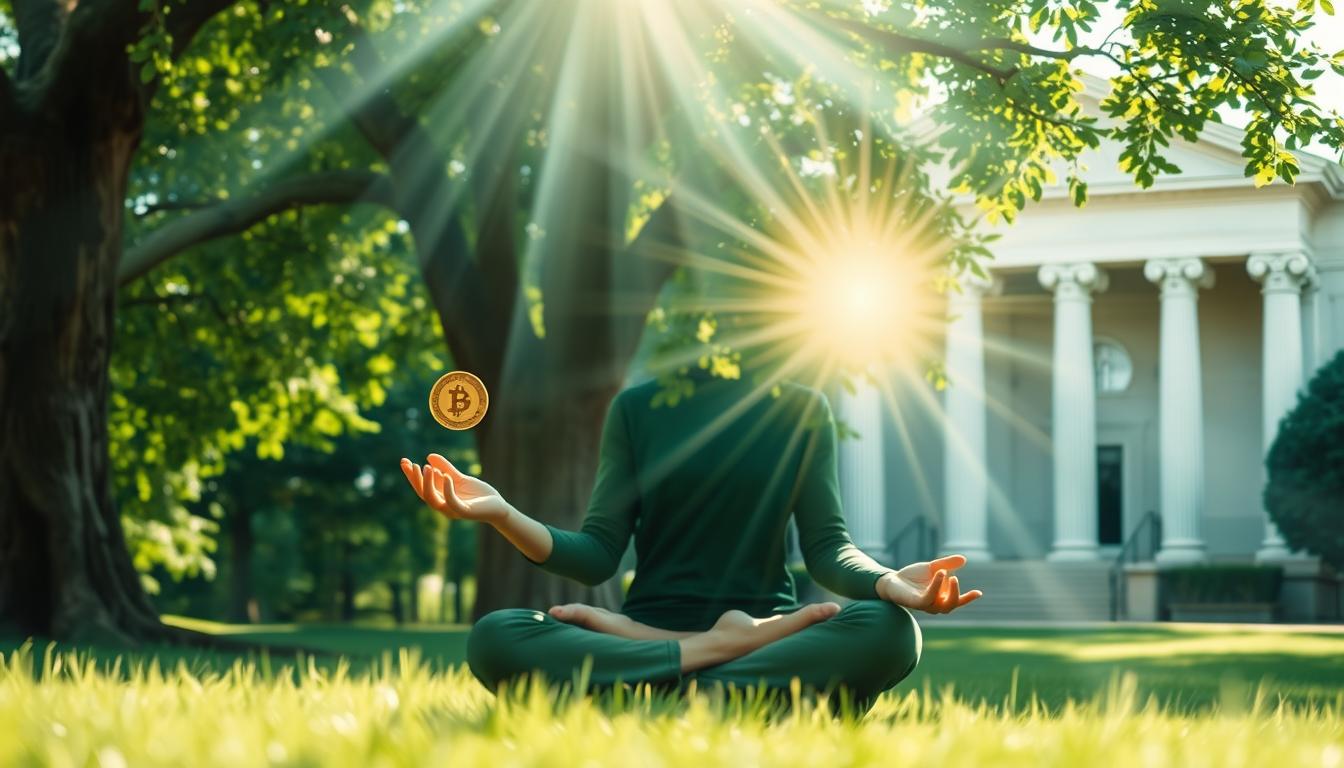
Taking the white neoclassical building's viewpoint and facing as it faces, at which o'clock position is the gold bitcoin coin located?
The gold bitcoin coin is roughly at 12 o'clock from the white neoclassical building.

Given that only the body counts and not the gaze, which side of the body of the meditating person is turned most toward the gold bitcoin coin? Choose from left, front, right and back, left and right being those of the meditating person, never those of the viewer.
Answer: right

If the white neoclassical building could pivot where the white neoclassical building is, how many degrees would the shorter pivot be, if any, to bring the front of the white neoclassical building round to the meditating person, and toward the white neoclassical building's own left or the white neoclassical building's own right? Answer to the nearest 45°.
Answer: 0° — it already faces them

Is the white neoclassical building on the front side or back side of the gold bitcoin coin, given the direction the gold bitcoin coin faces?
on the back side

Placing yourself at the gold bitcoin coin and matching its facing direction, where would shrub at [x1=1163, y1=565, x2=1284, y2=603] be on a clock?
The shrub is roughly at 7 o'clock from the gold bitcoin coin.

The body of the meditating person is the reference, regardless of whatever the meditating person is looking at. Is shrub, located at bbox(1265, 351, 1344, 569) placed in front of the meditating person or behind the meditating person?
behind

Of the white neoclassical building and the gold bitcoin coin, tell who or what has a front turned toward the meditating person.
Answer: the white neoclassical building

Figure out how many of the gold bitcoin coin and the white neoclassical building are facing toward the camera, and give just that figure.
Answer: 2

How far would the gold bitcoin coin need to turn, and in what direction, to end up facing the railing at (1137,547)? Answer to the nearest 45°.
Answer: approximately 135° to its left

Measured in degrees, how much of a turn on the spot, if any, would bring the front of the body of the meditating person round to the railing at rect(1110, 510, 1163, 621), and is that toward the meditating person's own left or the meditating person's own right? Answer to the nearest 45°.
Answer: approximately 180°

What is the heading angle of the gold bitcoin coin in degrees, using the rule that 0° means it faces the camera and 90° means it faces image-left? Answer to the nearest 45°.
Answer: approximately 0°
